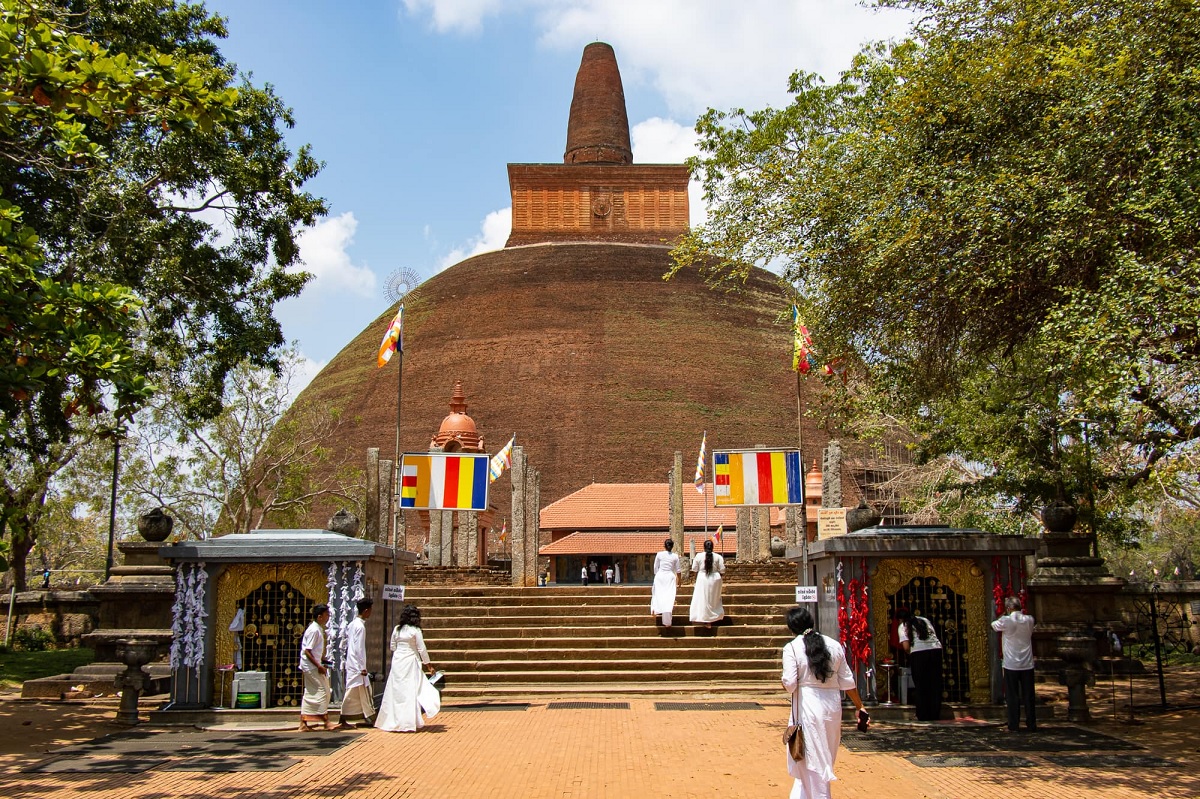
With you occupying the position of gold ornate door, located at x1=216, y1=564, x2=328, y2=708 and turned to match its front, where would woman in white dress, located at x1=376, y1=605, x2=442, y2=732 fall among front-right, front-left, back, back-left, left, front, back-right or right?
front-left

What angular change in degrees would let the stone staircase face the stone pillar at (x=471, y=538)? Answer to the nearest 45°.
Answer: approximately 180°

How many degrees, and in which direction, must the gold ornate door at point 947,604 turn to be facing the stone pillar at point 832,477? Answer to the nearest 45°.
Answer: approximately 180°

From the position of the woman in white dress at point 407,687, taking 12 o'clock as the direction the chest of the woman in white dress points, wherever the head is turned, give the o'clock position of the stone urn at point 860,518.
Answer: The stone urn is roughly at 1 o'clock from the woman in white dress.

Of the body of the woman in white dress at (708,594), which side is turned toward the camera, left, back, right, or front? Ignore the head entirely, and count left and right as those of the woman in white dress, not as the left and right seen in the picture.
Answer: back

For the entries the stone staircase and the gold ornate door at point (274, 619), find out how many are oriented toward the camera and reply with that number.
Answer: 2

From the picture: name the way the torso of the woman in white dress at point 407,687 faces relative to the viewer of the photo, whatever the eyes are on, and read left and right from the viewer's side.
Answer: facing away from the viewer and to the right of the viewer

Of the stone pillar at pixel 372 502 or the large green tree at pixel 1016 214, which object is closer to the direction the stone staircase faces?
the large green tree

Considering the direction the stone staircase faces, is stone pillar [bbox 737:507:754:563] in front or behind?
behind

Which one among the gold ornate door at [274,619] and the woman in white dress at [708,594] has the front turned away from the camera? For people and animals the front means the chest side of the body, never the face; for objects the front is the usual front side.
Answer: the woman in white dress
